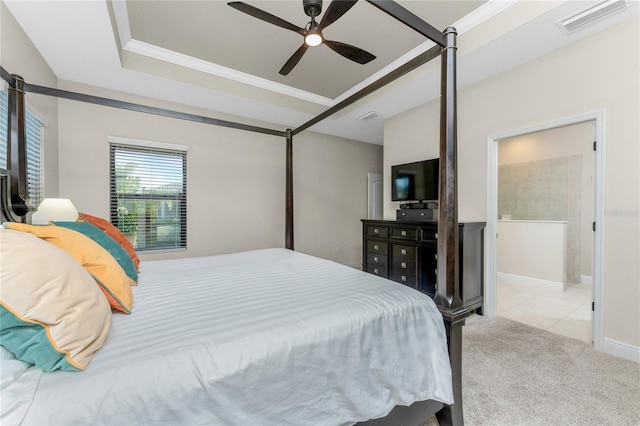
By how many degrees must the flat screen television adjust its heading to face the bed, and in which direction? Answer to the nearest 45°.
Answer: approximately 45° to its left

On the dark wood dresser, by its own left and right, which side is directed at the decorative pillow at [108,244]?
front

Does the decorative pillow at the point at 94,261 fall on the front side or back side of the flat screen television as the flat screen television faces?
on the front side

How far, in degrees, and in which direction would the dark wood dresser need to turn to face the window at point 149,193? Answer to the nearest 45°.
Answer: approximately 45° to its right

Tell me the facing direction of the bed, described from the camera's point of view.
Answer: facing away from the viewer and to the right of the viewer

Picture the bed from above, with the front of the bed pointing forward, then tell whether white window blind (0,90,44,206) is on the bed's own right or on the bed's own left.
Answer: on the bed's own left

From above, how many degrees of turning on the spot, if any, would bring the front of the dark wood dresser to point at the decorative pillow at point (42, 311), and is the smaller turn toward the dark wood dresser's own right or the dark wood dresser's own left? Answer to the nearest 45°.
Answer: approximately 45° to the dark wood dresser's own left

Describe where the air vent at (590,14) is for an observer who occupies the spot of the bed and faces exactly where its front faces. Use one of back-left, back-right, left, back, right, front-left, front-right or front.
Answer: front-right

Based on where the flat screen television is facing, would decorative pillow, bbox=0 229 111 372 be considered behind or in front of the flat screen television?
in front

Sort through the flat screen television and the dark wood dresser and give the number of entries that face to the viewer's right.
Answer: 0

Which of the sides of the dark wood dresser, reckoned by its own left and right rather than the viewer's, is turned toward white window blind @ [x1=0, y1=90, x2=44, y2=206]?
front

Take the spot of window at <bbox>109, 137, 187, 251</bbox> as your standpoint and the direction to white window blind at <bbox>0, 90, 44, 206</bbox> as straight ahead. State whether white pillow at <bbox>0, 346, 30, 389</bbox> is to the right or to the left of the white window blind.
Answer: left

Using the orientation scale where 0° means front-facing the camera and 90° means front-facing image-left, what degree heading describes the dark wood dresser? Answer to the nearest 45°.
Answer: approximately 45°
